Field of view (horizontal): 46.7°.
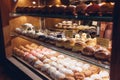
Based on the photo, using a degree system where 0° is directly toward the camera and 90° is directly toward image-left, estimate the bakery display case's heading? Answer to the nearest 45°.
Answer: approximately 45°
